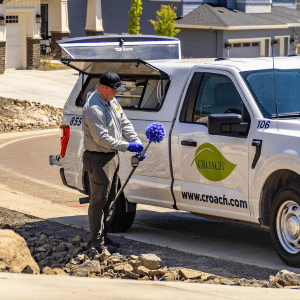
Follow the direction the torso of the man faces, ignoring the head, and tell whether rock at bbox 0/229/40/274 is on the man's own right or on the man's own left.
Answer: on the man's own right

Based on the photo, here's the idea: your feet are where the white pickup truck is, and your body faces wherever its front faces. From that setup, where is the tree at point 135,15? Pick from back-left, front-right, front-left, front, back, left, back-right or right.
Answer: back-left

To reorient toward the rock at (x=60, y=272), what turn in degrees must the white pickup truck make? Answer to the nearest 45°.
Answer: approximately 90° to its right

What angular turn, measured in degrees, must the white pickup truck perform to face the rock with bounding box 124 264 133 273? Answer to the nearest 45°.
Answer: approximately 90° to its right

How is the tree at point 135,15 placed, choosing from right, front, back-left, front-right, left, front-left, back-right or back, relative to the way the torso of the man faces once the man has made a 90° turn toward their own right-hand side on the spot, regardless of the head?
back-right

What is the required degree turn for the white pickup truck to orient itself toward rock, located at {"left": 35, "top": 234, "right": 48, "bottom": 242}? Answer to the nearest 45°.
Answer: approximately 135° to its right

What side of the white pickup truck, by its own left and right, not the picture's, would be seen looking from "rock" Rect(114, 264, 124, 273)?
right
